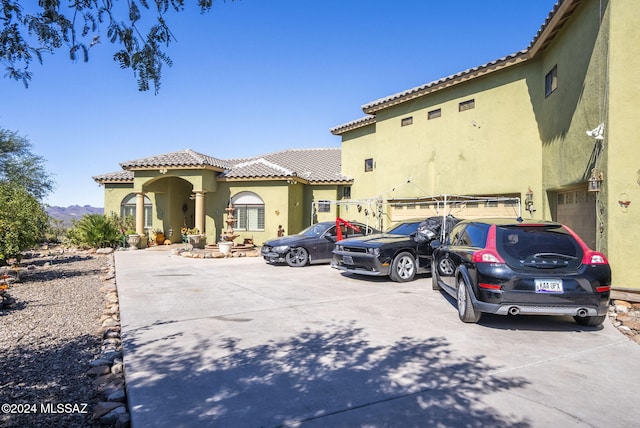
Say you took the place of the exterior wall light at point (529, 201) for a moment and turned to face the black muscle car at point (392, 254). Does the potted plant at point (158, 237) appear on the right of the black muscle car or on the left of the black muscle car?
right

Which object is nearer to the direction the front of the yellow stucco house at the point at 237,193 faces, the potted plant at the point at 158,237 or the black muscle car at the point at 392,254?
the black muscle car

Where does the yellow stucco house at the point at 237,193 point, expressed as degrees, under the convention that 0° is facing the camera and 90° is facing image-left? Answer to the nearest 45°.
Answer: approximately 0°

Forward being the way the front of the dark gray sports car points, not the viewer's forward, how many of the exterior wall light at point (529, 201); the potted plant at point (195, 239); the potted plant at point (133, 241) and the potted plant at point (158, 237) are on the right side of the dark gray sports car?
3

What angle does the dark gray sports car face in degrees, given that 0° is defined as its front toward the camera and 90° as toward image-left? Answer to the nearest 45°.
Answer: approximately 45°

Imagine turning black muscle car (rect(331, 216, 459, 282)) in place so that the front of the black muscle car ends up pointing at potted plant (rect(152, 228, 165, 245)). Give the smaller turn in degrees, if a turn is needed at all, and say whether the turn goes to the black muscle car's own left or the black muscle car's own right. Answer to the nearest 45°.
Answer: approximately 90° to the black muscle car's own right

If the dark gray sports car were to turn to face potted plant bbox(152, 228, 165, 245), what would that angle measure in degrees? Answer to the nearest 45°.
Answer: approximately 90° to its right

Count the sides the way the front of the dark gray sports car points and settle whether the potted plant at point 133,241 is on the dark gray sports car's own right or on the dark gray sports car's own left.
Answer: on the dark gray sports car's own right

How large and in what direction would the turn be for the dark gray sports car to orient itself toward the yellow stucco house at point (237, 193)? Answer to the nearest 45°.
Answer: approximately 90° to its right

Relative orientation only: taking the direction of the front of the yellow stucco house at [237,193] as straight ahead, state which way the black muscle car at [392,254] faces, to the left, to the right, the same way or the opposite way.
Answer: to the right

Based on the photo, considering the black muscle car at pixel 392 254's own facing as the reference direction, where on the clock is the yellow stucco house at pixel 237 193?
The yellow stucco house is roughly at 3 o'clock from the black muscle car.

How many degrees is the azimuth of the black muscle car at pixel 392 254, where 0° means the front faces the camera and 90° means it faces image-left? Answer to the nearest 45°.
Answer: approximately 45°
